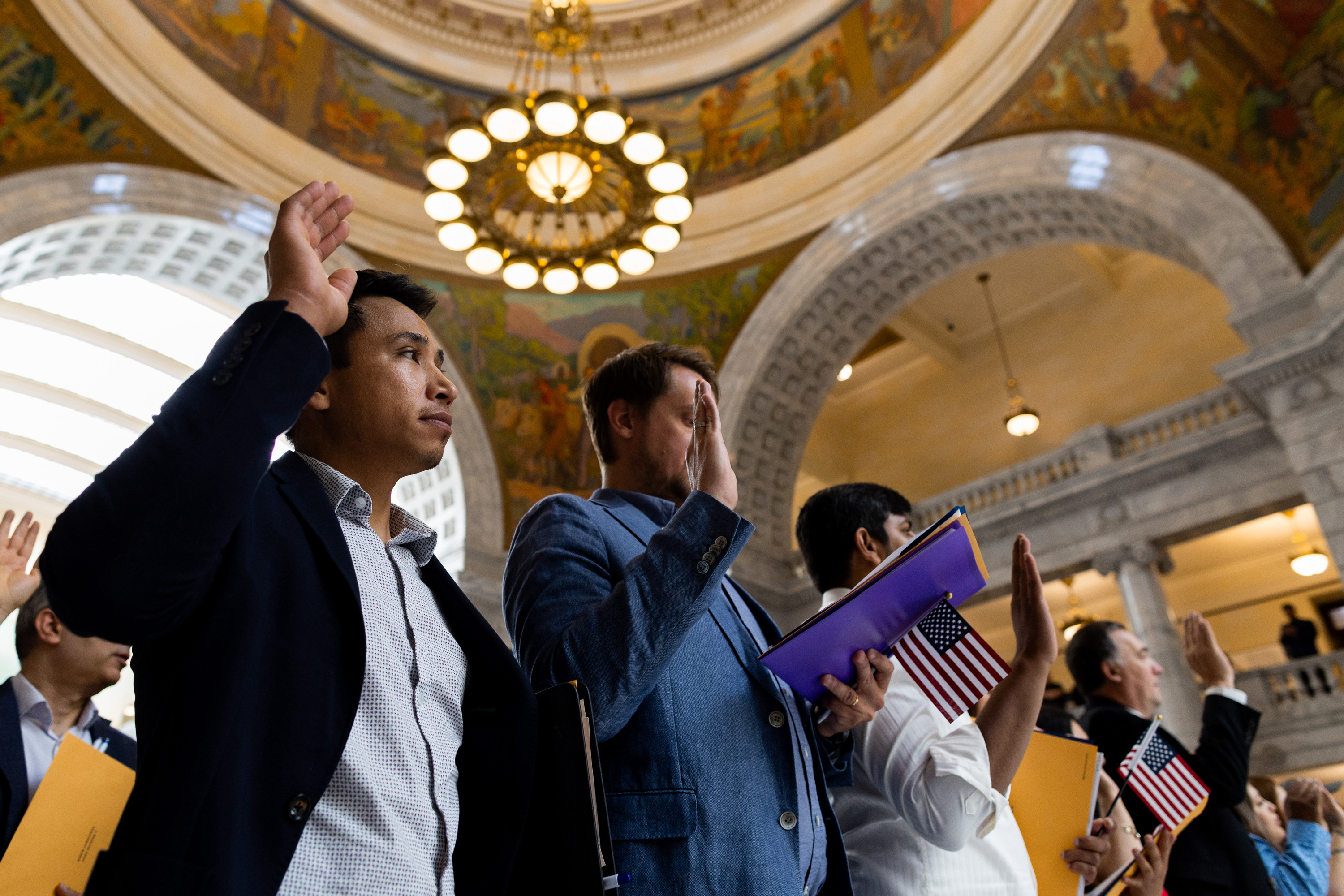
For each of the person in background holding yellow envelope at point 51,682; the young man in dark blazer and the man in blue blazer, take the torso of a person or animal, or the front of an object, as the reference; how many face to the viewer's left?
0

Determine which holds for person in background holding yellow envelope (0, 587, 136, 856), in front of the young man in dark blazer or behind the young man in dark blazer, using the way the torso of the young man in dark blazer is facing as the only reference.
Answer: behind

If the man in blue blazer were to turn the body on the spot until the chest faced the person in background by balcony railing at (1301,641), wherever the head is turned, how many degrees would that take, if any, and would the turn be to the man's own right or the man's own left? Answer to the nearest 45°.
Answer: approximately 90° to the man's own left

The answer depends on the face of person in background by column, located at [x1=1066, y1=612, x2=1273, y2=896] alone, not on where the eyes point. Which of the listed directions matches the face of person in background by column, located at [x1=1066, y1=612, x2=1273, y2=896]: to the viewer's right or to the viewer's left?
to the viewer's right

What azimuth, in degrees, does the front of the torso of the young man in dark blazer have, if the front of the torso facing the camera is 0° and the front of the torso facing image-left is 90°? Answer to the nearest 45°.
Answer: approximately 315°

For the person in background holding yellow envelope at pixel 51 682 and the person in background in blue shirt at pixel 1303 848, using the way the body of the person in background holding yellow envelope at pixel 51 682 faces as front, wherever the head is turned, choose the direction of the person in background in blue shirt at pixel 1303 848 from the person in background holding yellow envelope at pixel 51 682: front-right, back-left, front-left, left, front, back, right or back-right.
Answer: front-left

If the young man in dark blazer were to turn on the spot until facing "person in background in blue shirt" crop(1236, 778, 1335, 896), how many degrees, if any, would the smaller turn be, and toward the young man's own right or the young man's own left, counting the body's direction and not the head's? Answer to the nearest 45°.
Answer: approximately 90° to the young man's own left

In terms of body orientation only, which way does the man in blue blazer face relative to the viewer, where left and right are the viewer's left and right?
facing the viewer and to the right of the viewer

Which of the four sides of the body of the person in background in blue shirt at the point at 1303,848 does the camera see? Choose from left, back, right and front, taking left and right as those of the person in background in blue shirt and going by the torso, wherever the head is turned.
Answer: right

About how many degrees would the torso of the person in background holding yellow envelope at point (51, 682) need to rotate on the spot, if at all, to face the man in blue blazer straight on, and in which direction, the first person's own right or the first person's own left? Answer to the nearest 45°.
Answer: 0° — they already face them
